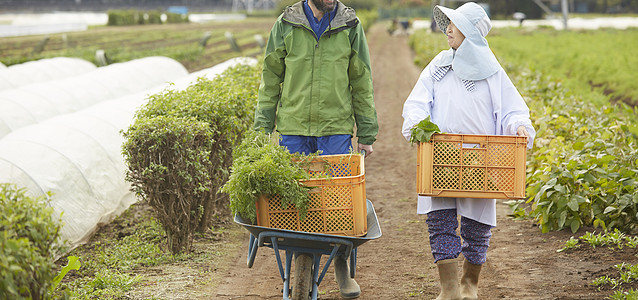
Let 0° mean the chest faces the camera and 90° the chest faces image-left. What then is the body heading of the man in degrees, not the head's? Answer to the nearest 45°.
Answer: approximately 0°

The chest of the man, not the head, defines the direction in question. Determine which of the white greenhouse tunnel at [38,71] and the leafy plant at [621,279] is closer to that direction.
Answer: the leafy plant

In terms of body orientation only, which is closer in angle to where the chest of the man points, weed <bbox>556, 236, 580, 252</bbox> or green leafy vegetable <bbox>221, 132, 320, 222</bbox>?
the green leafy vegetable

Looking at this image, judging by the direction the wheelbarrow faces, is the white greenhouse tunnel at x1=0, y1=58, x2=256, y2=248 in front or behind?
behind

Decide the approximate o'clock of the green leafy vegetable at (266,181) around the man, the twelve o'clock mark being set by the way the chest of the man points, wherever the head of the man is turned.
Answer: The green leafy vegetable is roughly at 1 o'clock from the man.

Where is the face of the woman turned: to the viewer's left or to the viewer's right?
to the viewer's left

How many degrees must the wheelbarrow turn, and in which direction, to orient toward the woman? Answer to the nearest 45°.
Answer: approximately 90° to its left

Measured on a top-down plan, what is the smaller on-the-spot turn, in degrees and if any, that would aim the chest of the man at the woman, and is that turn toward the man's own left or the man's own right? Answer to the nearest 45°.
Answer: approximately 90° to the man's own left

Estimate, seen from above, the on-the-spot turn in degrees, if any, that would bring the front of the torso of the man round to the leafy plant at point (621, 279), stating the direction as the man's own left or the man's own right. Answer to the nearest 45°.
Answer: approximately 90° to the man's own left

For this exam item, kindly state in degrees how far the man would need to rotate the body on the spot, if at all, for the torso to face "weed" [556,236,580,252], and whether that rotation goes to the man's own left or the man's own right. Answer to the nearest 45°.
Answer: approximately 90° to the man's own left

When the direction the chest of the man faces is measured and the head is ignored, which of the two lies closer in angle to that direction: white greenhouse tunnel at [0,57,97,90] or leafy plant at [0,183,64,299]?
the leafy plant

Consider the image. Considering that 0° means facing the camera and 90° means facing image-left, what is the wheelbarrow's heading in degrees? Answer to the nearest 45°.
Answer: approximately 0°
